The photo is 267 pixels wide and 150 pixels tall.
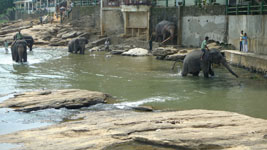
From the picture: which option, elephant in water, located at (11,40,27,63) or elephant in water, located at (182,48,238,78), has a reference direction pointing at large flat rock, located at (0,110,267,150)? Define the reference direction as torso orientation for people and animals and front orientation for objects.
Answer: elephant in water, located at (11,40,27,63)

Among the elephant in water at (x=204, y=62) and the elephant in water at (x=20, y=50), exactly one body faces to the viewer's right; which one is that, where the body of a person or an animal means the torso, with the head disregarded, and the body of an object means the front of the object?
the elephant in water at (x=204, y=62)

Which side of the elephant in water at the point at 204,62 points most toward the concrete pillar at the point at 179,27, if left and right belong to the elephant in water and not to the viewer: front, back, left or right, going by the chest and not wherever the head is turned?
left

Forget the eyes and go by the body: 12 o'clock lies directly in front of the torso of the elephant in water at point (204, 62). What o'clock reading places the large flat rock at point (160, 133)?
The large flat rock is roughly at 3 o'clock from the elephant in water.

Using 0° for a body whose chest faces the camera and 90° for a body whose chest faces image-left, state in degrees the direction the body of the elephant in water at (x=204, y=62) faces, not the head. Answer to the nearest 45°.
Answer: approximately 270°

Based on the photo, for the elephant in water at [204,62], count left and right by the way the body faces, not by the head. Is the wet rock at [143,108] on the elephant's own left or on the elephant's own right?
on the elephant's own right

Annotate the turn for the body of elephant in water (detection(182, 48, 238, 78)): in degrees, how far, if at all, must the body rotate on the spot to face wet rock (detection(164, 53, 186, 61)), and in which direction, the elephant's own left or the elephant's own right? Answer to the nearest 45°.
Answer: approximately 90° to the elephant's own left

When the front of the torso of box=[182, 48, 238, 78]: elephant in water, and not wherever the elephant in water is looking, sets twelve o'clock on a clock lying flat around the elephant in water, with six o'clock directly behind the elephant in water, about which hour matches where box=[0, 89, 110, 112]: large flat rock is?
The large flat rock is roughly at 4 o'clock from the elephant in water.

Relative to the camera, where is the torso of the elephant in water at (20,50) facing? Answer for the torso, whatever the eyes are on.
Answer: toward the camera

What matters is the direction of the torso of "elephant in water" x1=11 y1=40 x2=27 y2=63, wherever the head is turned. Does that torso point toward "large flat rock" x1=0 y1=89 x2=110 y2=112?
yes
